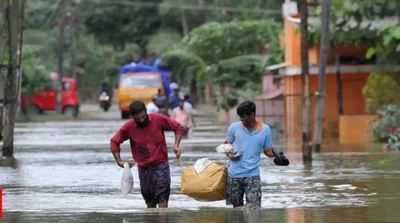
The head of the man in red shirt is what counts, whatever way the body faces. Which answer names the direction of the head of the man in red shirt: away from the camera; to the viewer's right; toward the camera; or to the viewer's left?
toward the camera

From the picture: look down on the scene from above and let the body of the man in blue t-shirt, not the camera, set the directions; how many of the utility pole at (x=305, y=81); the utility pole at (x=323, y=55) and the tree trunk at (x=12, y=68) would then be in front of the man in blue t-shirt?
0

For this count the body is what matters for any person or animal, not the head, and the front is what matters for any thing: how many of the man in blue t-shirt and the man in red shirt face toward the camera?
2

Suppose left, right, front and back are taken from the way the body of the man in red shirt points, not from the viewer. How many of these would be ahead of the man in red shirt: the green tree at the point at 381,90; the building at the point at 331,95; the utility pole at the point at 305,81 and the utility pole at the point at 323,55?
0

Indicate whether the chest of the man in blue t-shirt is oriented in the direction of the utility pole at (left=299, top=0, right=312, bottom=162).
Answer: no

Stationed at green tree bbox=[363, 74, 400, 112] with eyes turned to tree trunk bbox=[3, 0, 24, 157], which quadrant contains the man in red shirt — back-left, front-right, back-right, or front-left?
front-left

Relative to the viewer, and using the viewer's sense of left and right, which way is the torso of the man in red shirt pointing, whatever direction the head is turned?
facing the viewer

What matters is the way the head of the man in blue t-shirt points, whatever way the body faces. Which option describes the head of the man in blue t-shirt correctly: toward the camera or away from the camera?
toward the camera

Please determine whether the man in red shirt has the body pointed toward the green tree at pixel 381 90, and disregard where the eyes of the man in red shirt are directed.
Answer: no

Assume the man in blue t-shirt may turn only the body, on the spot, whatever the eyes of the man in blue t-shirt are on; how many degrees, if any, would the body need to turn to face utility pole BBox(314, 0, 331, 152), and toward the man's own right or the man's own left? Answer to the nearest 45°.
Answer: approximately 180°

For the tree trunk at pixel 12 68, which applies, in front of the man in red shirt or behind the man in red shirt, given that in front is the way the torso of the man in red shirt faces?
behind

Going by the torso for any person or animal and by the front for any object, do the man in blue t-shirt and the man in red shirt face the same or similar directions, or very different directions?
same or similar directions

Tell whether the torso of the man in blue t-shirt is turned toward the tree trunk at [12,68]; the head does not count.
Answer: no

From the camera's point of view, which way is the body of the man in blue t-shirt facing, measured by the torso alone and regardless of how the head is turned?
toward the camera
